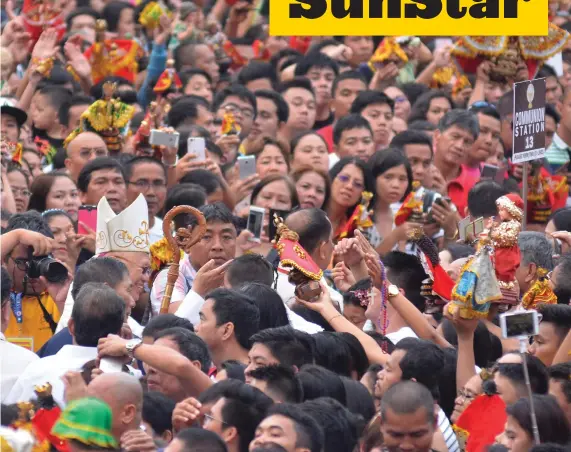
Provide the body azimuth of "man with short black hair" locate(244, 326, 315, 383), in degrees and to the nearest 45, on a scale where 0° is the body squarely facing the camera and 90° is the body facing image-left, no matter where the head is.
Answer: approximately 45°

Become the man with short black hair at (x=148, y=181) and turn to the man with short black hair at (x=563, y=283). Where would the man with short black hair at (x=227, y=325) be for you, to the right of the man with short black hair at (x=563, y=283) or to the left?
right

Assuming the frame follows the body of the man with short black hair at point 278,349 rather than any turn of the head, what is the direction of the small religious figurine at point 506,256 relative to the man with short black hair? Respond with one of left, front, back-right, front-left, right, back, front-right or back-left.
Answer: back

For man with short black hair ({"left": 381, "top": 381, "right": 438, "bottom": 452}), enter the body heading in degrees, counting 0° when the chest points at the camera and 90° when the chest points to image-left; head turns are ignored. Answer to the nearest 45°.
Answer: approximately 0°

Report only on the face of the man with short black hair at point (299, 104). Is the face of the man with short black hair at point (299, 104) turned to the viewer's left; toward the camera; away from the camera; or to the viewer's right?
toward the camera

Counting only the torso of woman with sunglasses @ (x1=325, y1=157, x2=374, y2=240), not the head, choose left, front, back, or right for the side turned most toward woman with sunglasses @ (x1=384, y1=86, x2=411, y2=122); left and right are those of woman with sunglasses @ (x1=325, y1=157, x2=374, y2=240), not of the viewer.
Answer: back

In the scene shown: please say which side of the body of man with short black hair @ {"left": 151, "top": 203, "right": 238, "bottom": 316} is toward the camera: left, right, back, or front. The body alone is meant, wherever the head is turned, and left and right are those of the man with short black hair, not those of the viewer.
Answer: front

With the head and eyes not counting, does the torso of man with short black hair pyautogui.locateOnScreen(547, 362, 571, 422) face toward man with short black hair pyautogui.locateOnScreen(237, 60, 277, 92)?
no

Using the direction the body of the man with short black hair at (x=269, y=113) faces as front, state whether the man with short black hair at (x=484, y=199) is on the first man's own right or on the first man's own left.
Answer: on the first man's own left

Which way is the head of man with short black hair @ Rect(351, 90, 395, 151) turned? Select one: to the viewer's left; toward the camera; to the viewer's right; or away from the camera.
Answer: toward the camera

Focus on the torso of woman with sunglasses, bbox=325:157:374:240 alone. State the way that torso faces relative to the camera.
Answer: toward the camera
